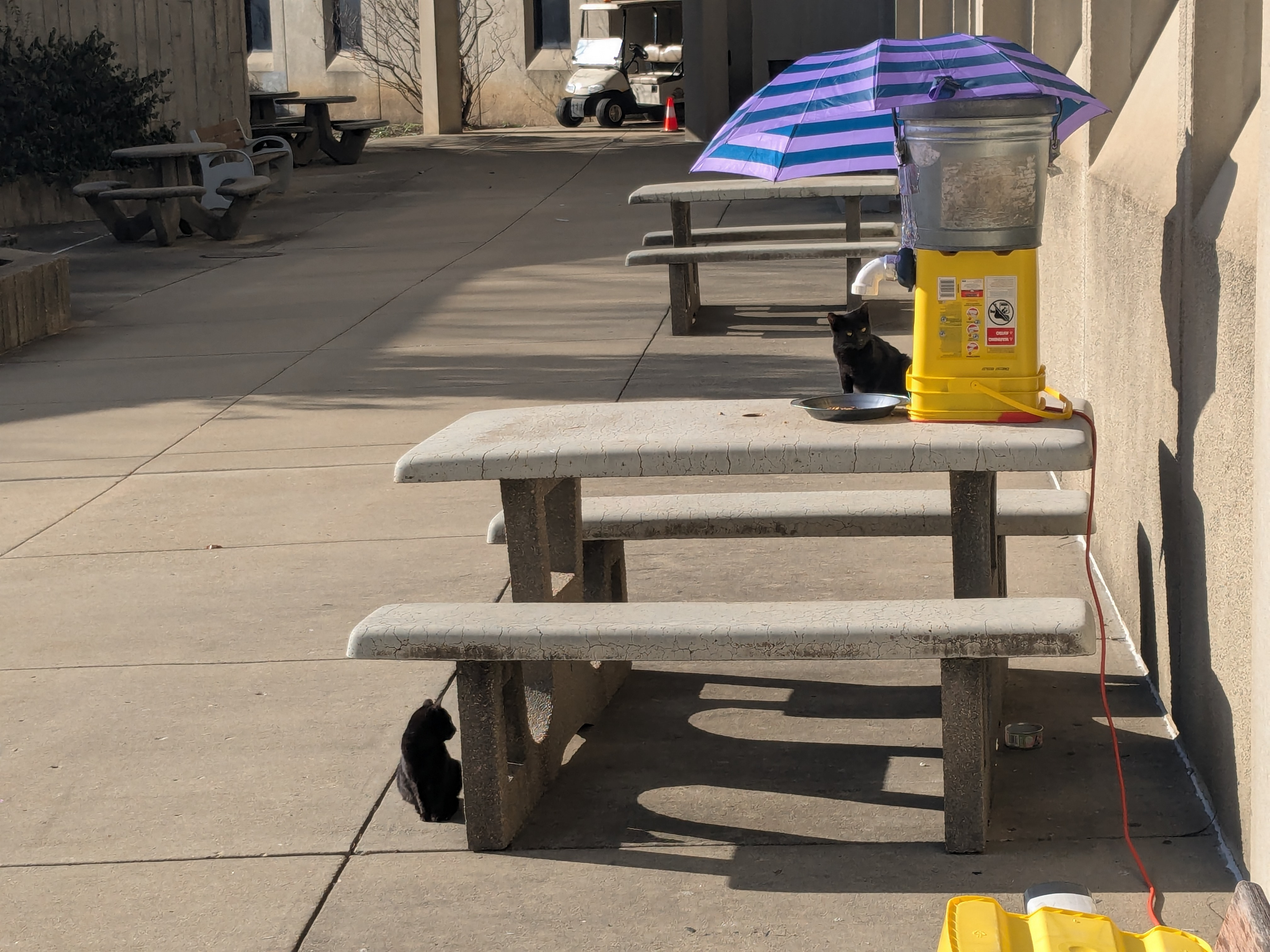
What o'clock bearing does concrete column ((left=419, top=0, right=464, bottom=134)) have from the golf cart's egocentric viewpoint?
The concrete column is roughly at 1 o'clock from the golf cart.

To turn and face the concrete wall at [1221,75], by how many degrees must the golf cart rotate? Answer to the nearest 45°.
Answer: approximately 45° to its left

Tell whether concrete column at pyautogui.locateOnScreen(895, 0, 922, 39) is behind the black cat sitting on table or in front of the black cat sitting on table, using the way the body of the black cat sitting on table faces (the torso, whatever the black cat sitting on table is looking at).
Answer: behind

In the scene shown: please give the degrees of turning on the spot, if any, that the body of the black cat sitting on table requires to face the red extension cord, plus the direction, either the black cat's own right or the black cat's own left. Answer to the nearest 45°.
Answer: approximately 45° to the black cat's own left

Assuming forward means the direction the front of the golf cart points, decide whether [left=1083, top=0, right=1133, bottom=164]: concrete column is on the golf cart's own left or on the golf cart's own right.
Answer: on the golf cart's own left

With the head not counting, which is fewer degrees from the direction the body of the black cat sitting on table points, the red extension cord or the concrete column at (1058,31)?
the red extension cord

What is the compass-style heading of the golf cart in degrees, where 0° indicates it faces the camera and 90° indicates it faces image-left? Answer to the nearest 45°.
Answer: approximately 45°

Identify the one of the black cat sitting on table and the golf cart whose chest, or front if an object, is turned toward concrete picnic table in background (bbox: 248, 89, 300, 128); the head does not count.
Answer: the golf cart

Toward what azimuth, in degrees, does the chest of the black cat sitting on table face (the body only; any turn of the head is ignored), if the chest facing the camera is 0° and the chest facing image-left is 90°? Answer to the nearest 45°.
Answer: approximately 45°
